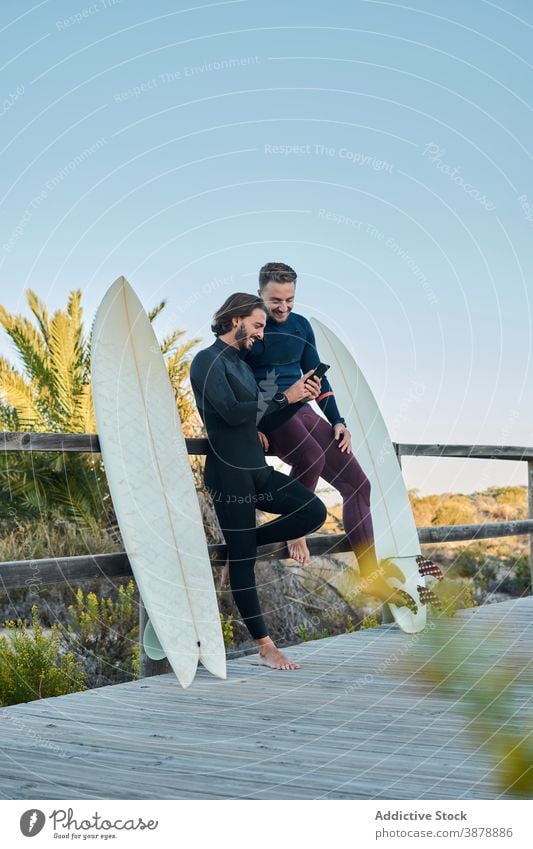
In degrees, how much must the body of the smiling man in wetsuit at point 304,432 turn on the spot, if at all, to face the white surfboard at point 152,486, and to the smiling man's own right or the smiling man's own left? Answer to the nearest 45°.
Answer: approximately 90° to the smiling man's own right

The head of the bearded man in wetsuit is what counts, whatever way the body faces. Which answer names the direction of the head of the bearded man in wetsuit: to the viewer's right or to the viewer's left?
to the viewer's right

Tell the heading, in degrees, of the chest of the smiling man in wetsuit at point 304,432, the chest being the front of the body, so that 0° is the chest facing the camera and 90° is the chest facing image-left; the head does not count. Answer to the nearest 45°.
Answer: approximately 315°

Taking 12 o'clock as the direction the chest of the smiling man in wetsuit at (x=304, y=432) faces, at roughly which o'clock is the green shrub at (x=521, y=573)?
The green shrub is roughly at 8 o'clock from the smiling man in wetsuit.
